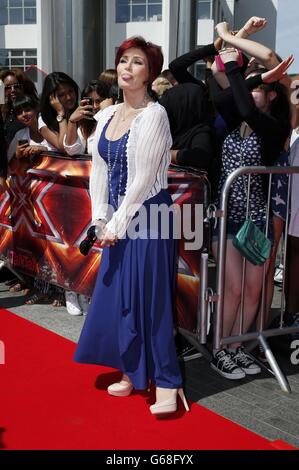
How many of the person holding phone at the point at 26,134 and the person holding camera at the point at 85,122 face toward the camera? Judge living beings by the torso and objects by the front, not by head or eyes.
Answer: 2

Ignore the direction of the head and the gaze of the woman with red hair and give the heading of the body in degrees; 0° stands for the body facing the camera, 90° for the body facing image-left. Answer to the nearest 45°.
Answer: approximately 45°

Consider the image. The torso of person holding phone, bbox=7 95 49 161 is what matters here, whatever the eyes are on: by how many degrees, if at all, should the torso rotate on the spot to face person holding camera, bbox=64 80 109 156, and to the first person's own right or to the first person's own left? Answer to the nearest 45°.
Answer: approximately 45° to the first person's own left

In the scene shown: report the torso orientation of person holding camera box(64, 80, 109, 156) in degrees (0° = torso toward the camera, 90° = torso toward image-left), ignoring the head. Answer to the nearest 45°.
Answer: approximately 0°
